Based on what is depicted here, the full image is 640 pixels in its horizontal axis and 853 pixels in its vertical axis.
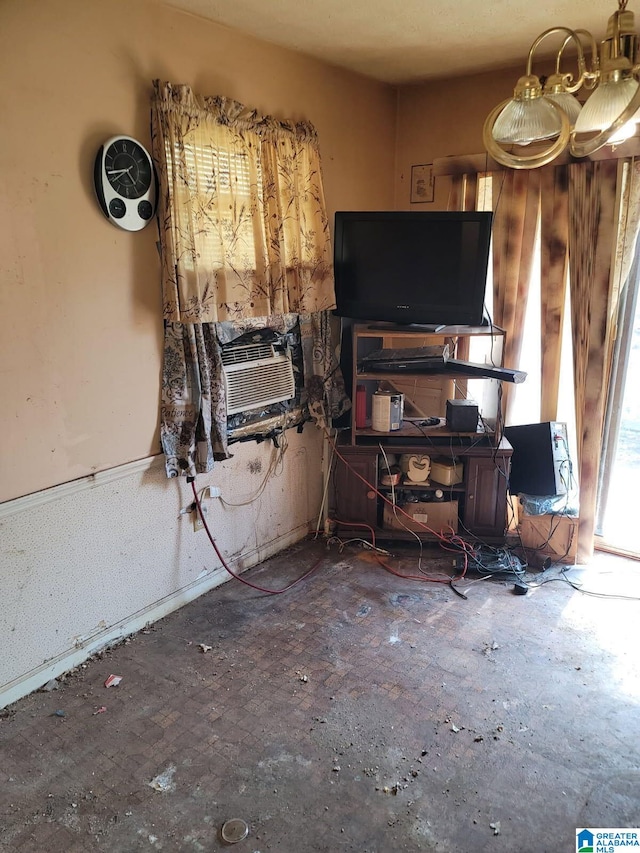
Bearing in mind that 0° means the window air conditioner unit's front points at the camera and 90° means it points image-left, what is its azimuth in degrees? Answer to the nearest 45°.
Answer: approximately 315°

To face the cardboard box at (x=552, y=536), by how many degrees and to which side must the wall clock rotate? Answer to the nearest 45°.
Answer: approximately 45° to its left

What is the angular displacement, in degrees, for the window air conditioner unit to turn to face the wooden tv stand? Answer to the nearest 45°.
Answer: approximately 45° to its left

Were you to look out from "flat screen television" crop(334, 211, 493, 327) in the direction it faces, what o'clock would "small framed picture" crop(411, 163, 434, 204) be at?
The small framed picture is roughly at 6 o'clock from the flat screen television.

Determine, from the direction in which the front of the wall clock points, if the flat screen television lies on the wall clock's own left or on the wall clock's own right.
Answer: on the wall clock's own left
